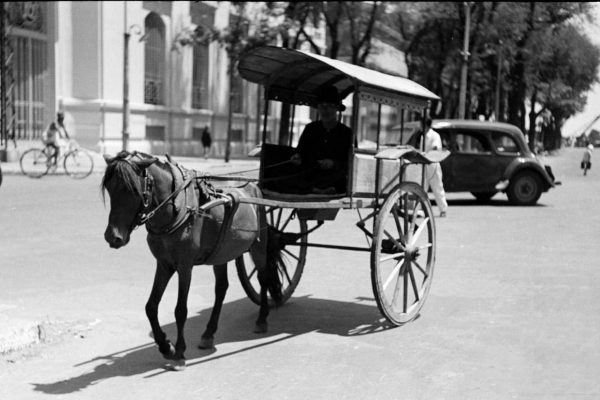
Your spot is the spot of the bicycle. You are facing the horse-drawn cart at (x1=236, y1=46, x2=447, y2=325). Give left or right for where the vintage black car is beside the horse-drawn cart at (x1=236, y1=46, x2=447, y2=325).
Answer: left

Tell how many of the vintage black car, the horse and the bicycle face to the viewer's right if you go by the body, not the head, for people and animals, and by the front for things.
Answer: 1

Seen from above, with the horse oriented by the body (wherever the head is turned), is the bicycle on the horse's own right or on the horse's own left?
on the horse's own right

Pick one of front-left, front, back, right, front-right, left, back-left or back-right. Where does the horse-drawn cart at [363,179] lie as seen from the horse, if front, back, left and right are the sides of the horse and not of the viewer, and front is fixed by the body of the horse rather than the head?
back

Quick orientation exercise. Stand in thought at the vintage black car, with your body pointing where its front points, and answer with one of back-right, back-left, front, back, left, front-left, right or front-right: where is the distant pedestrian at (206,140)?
front-right

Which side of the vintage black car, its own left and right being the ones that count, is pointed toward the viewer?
left

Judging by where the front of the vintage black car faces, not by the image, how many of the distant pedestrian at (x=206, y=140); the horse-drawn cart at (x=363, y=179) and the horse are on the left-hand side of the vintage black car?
2
